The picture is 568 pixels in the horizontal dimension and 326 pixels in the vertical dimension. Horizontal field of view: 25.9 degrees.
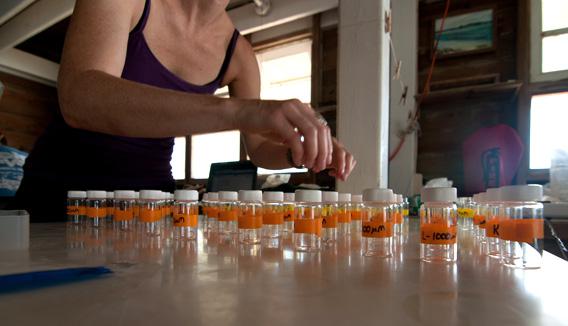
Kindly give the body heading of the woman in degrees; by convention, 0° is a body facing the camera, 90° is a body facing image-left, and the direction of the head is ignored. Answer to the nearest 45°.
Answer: approximately 315°
